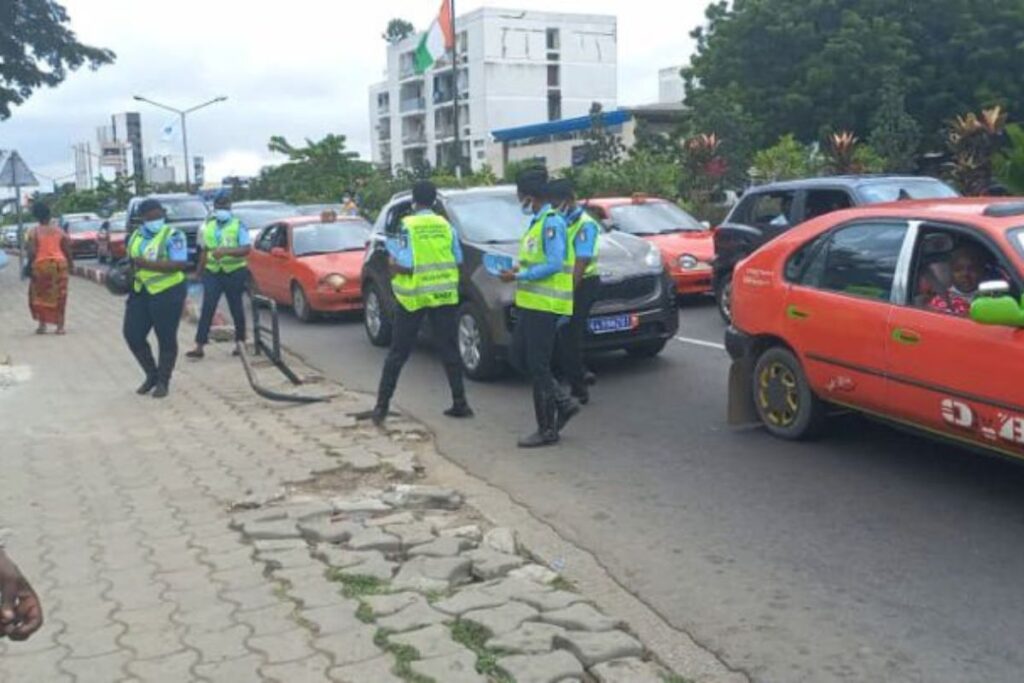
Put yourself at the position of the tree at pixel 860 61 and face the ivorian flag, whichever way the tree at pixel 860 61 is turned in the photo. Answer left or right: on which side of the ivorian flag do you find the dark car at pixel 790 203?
left

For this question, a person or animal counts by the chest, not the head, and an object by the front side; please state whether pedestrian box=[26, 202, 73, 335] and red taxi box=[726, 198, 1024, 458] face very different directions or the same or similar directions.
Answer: very different directions

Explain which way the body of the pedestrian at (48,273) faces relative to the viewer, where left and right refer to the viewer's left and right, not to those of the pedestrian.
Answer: facing away from the viewer

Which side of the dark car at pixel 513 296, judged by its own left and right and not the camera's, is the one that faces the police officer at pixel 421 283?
right

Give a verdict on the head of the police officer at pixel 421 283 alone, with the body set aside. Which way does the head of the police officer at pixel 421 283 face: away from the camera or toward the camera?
away from the camera

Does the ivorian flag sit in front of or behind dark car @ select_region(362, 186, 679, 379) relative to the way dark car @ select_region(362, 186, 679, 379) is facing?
behind

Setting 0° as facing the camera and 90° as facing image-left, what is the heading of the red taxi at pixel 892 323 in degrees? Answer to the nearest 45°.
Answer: approximately 315°

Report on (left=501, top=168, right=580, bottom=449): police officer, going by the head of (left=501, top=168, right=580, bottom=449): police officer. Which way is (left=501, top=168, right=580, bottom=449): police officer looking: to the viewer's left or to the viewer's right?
to the viewer's left

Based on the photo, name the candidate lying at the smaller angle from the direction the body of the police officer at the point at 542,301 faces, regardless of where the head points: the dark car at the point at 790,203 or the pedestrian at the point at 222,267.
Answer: the pedestrian

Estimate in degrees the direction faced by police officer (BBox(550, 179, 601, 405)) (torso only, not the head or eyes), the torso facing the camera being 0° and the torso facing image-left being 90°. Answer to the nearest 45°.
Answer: approximately 90°

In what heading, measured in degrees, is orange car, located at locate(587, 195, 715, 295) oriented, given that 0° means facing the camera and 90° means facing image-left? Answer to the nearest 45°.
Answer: approximately 315°

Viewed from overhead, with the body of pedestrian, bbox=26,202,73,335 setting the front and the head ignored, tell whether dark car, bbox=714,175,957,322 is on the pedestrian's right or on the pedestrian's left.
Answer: on the pedestrian's right

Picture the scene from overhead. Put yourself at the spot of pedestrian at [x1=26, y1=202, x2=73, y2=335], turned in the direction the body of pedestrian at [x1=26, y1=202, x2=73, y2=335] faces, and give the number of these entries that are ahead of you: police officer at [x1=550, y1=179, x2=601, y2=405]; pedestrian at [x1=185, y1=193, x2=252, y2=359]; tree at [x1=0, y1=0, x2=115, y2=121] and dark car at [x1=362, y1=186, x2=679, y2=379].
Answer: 1

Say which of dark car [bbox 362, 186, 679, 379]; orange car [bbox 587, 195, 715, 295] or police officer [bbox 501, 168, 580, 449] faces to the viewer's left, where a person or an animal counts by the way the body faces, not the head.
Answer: the police officer
